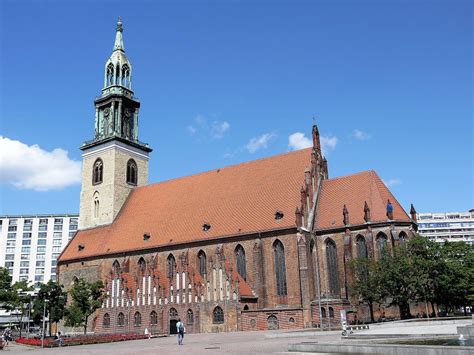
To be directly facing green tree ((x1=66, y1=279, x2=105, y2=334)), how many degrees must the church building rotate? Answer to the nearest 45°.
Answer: approximately 45° to its left

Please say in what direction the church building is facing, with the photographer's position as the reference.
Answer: facing away from the viewer and to the left of the viewer

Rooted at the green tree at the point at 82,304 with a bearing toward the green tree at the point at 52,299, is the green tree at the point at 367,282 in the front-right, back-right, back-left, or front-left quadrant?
back-right
